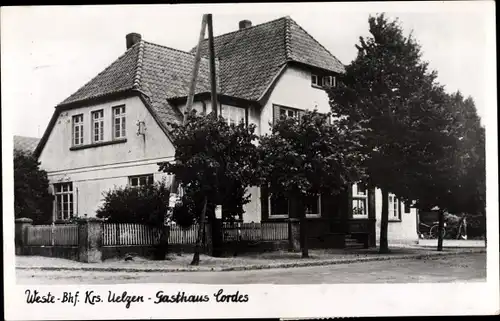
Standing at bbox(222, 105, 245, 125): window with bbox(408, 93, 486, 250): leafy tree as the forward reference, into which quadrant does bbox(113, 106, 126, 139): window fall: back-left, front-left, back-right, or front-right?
back-right

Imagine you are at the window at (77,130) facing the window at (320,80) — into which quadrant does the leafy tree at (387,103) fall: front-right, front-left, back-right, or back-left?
front-right

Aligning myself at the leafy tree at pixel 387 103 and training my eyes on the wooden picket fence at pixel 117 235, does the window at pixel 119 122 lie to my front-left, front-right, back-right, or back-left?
front-right
